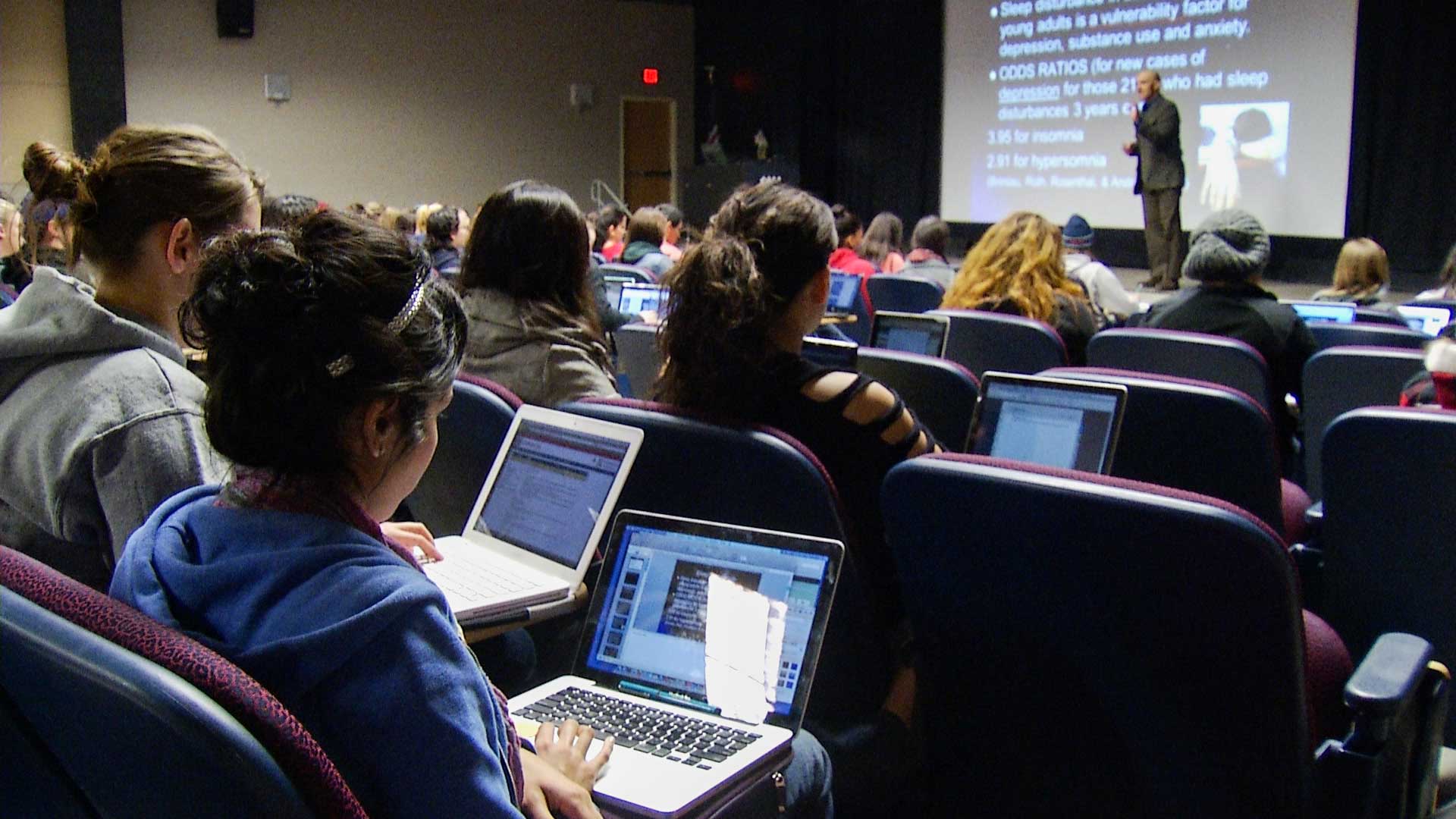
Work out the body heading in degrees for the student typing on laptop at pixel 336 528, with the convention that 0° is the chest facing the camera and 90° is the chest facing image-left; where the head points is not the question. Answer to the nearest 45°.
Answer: approximately 225°

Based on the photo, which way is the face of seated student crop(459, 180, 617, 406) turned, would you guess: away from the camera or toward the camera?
away from the camera

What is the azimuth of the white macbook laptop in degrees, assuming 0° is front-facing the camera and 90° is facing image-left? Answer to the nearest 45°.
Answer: approximately 45°

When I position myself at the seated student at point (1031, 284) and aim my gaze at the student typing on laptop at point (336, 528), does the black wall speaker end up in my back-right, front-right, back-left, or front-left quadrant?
back-right

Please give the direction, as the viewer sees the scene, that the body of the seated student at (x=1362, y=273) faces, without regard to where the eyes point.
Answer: away from the camera

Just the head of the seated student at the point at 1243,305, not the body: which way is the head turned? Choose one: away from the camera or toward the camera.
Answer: away from the camera

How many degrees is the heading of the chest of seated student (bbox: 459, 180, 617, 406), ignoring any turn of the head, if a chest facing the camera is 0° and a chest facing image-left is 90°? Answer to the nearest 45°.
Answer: approximately 225°

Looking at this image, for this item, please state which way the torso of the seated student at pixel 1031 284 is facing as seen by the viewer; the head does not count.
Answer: away from the camera

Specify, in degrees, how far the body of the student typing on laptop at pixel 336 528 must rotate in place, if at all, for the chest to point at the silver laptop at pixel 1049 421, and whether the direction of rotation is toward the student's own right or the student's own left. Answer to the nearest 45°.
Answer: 0° — they already face it

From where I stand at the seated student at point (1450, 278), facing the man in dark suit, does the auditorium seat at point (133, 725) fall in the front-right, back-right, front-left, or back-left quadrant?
back-left

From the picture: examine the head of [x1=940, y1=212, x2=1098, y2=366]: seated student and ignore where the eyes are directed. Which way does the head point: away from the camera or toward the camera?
away from the camera

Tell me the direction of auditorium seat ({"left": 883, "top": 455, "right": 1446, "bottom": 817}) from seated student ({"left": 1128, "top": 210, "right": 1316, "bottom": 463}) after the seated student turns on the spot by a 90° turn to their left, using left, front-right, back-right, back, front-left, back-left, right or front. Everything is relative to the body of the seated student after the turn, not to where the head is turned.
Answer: left

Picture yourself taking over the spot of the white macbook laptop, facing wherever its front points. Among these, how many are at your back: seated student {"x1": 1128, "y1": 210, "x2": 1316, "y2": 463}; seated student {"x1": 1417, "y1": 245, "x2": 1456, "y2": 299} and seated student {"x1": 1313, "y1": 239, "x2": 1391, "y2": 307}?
3

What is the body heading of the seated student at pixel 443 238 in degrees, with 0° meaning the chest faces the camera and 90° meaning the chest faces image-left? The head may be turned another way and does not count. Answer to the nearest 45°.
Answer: approximately 225°

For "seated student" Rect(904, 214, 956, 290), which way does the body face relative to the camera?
away from the camera
